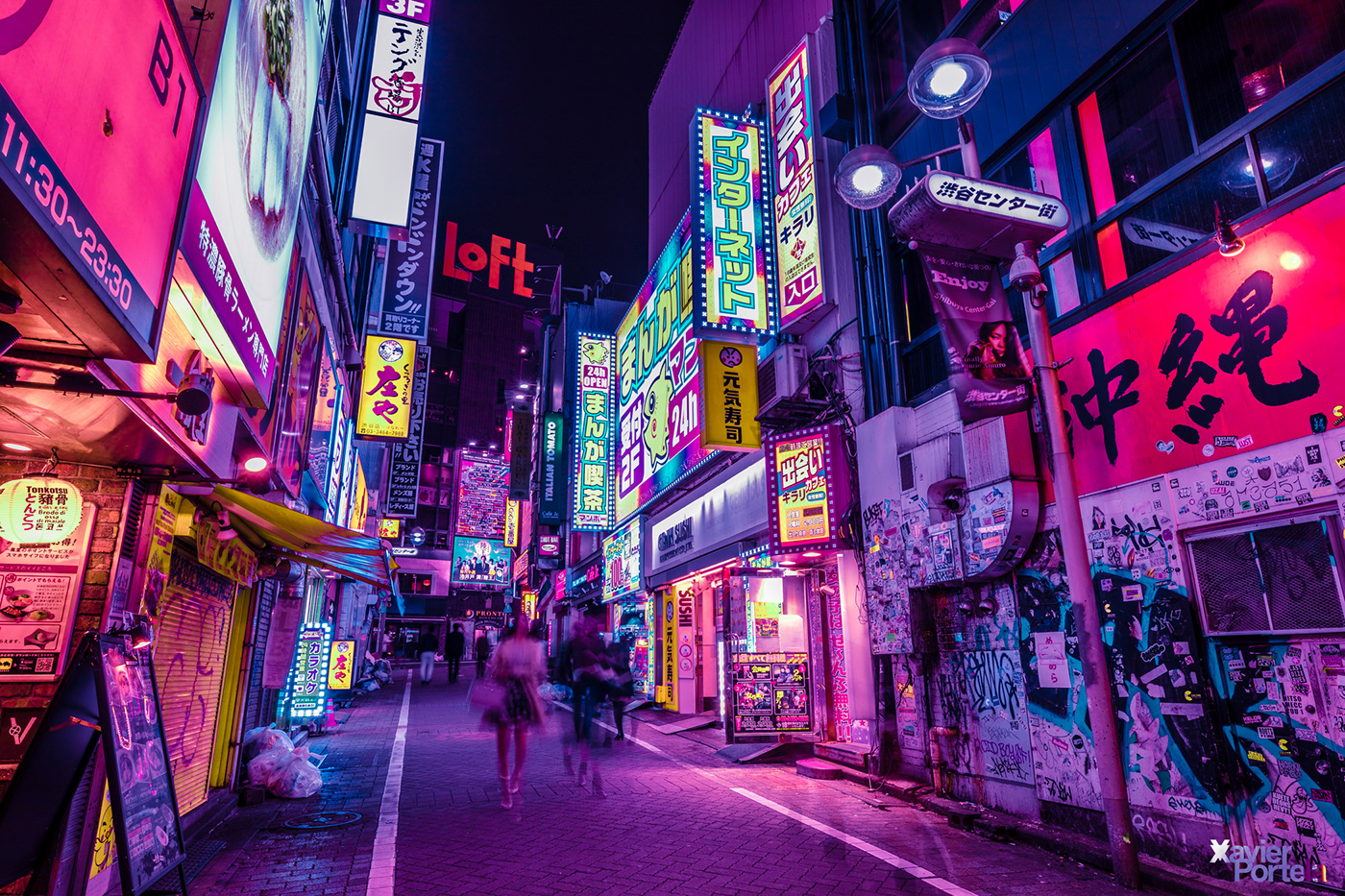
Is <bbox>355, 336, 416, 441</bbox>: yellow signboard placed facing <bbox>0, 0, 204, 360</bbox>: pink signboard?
yes

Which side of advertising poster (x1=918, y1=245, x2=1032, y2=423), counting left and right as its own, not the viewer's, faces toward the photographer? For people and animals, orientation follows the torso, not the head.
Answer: front

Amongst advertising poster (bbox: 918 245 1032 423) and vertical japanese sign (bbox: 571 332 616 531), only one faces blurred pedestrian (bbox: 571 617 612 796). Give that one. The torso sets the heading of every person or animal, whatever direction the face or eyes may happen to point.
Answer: the vertical japanese sign

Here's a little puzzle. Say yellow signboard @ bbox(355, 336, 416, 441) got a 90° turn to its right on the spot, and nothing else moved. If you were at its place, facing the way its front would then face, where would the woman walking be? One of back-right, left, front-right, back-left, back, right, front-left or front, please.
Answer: left

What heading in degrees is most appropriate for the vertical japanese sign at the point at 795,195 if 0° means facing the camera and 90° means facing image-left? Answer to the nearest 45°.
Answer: approximately 45°

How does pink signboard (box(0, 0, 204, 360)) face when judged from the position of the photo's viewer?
facing the viewer and to the right of the viewer

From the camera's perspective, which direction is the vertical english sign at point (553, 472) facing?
toward the camera

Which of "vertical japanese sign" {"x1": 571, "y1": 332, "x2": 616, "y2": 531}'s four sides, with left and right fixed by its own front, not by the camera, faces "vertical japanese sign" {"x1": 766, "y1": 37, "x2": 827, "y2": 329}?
front

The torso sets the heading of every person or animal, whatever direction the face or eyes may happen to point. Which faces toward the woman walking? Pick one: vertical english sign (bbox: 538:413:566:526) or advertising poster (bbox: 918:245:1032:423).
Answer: the vertical english sign

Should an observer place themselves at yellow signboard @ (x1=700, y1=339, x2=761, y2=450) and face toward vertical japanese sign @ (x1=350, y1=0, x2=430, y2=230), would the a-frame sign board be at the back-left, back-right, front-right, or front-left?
front-left

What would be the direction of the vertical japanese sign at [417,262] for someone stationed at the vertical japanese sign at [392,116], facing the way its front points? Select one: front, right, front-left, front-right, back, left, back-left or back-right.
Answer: back

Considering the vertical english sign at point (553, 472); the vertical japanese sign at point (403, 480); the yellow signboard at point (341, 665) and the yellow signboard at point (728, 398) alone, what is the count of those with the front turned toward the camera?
4

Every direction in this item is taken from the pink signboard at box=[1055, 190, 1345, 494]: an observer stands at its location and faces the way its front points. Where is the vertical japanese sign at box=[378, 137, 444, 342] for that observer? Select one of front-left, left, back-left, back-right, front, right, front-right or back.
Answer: front-right

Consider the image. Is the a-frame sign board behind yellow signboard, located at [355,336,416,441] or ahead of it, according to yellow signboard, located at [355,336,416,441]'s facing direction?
ahead

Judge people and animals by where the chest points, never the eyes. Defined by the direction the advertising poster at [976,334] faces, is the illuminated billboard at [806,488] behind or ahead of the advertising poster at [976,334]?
behind
